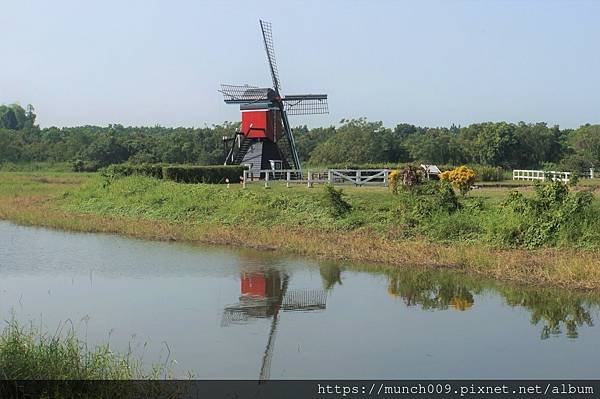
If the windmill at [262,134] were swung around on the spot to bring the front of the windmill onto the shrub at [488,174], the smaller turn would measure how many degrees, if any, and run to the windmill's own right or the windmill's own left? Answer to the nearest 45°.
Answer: approximately 45° to the windmill's own left

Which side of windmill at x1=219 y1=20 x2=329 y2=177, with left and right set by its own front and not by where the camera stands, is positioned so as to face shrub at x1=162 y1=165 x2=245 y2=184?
right

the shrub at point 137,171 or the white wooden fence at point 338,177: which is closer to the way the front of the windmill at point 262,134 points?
the white wooden fence

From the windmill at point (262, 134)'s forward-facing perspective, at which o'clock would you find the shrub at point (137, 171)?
The shrub is roughly at 3 o'clock from the windmill.

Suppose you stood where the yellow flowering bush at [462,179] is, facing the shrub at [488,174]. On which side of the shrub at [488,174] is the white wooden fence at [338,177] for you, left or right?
left

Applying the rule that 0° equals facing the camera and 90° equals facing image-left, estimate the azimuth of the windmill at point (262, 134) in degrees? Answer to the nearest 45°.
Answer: approximately 315°
